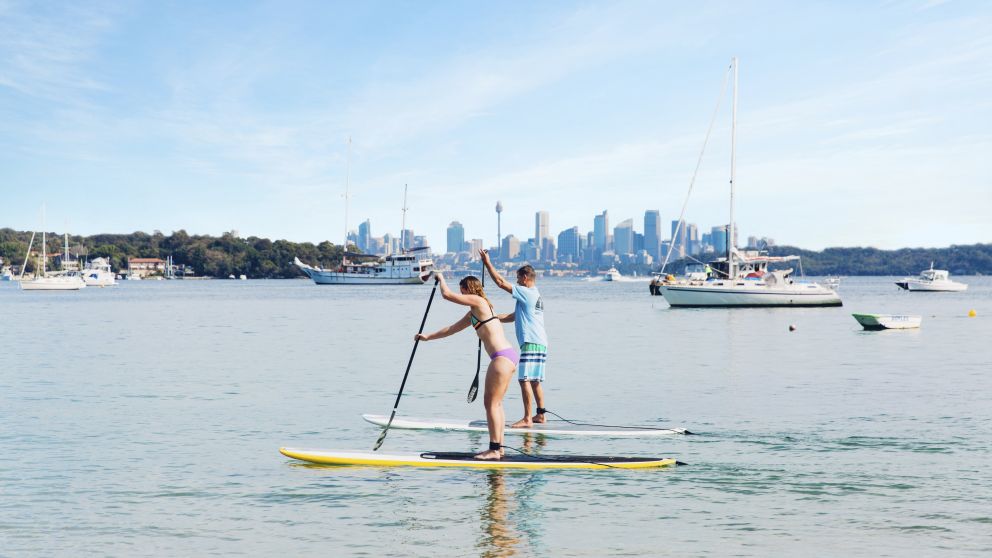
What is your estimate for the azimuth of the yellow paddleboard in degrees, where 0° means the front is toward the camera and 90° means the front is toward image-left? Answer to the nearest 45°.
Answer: approximately 90°

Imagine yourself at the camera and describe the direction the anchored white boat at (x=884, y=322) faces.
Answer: facing to the left of the viewer

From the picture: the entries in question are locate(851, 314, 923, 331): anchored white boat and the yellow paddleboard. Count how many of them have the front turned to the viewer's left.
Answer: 2

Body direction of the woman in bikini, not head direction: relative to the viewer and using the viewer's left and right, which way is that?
facing to the left of the viewer

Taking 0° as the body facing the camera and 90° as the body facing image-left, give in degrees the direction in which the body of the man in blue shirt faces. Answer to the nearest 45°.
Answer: approximately 135°

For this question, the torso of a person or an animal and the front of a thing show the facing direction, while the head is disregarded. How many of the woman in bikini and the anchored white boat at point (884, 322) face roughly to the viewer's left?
2

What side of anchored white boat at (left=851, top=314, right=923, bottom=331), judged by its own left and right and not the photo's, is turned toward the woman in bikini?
left

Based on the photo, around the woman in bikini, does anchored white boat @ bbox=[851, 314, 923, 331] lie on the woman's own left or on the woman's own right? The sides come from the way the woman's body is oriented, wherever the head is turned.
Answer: on the woman's own right

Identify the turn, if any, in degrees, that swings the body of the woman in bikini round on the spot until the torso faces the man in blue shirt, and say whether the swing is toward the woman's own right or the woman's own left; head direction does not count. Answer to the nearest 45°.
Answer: approximately 90° to the woman's own right

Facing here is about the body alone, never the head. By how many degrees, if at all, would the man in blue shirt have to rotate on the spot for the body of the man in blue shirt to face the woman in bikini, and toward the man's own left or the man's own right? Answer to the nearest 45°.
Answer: approximately 135° to the man's own left

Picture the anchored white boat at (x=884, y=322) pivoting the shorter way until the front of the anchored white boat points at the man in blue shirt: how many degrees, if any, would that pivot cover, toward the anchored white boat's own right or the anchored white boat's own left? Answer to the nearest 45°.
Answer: approximately 90° to the anchored white boat's own left
